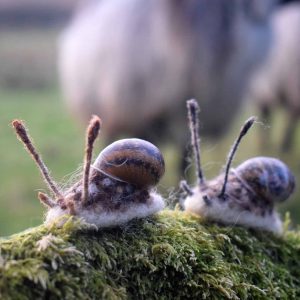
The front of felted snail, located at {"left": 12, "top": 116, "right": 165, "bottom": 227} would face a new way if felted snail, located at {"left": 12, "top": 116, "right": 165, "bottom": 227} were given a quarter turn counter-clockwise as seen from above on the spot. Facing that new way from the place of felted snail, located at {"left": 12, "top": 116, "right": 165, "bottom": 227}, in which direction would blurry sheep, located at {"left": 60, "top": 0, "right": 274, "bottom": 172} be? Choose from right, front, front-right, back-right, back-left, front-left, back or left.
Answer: back-left

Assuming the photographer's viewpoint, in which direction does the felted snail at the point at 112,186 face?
facing the viewer and to the left of the viewer

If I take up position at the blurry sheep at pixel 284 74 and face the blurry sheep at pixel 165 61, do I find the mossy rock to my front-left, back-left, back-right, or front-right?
front-left

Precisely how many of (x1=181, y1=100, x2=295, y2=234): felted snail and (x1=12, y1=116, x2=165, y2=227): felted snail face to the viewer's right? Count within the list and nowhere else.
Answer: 0

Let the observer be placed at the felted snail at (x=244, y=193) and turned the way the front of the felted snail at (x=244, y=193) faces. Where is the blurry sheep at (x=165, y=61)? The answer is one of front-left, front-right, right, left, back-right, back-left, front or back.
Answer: back-right

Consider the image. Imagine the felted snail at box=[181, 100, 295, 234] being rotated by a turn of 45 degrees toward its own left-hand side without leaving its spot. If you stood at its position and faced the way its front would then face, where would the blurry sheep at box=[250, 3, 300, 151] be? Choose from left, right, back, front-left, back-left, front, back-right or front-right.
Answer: back
